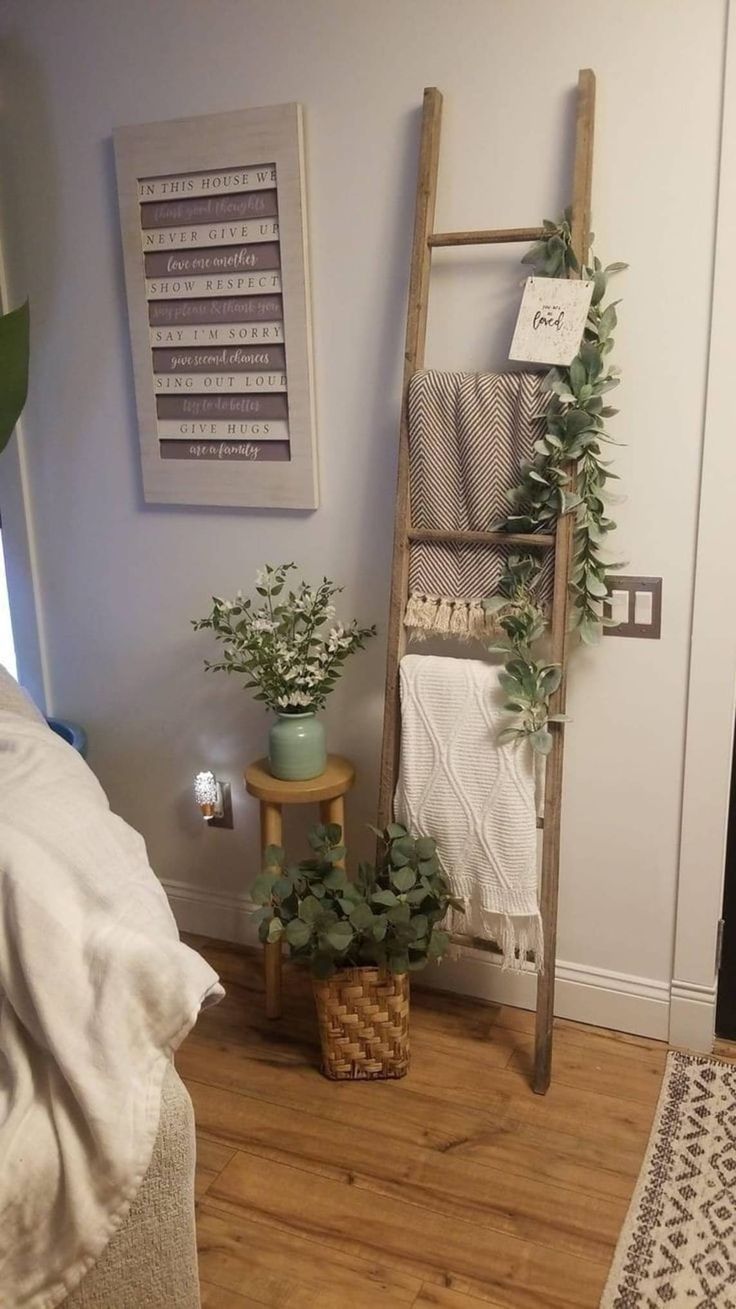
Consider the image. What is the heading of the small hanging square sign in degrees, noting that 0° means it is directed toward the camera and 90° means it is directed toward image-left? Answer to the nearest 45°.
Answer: approximately 0°

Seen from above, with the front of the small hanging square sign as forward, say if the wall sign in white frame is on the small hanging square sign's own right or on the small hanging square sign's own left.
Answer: on the small hanging square sign's own right
